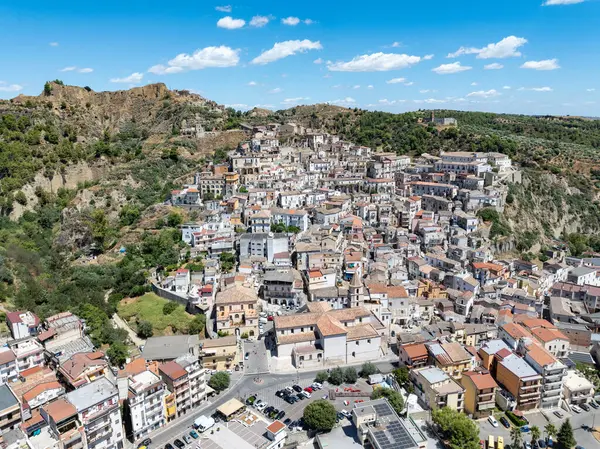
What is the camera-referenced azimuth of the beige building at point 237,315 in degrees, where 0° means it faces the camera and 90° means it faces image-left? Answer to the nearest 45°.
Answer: approximately 0°

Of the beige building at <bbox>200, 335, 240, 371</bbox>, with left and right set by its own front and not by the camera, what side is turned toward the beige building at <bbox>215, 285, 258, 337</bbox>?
back

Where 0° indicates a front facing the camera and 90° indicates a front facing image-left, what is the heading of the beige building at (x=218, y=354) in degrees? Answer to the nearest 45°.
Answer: approximately 0°

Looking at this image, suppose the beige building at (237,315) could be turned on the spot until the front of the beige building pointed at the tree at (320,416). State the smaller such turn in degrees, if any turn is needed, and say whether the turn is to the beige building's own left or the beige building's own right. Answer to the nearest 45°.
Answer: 0° — it already faces it
